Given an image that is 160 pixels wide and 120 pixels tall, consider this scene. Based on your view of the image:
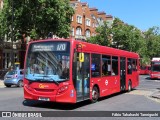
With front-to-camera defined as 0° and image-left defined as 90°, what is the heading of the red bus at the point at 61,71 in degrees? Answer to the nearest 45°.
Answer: approximately 45°

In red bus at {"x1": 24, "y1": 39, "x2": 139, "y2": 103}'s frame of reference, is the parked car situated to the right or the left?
on its right

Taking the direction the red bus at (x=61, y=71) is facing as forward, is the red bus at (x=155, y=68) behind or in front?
behind
